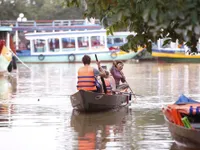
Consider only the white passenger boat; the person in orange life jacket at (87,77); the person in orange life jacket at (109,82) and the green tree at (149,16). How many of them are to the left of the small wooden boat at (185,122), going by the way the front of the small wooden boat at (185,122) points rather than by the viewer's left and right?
1

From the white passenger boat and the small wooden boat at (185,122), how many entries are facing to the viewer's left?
1

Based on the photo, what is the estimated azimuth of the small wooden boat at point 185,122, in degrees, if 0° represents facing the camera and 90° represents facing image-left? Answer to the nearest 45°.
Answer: approximately 90°
